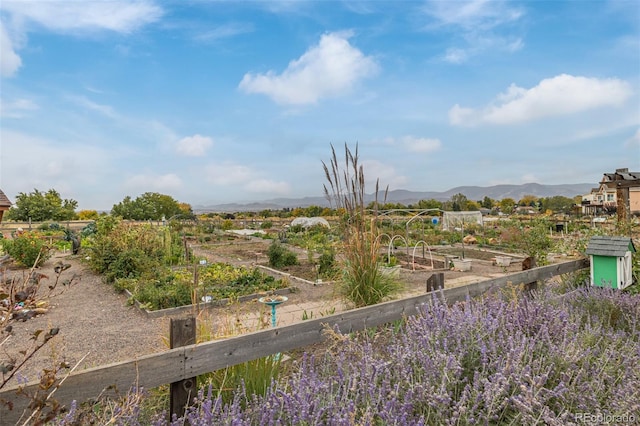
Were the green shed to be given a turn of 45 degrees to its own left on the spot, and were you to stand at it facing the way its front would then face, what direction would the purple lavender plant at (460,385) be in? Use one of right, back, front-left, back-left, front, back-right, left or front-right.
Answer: right

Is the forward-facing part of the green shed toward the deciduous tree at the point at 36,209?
no

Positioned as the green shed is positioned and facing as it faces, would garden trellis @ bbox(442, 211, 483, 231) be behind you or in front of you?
behind

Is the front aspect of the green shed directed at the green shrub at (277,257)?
no

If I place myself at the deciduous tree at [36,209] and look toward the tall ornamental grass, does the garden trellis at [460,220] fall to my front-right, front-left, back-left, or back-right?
front-left

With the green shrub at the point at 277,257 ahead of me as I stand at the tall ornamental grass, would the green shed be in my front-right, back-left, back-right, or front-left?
back-right

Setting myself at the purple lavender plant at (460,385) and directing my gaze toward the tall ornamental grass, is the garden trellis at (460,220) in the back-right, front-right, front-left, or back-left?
front-right
